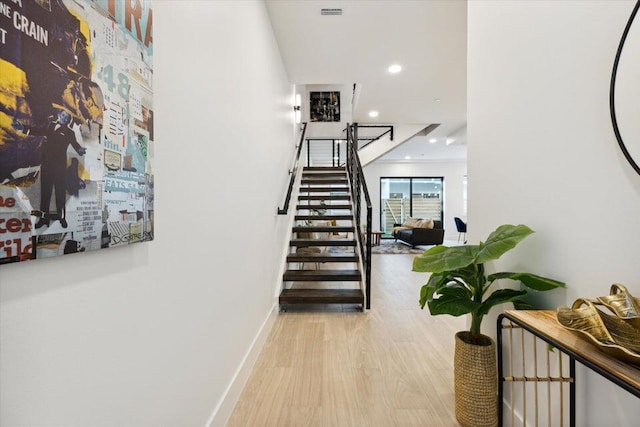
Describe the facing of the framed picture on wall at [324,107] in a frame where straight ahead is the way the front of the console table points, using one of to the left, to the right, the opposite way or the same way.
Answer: to the left

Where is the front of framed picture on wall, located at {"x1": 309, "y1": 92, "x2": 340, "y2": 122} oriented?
toward the camera

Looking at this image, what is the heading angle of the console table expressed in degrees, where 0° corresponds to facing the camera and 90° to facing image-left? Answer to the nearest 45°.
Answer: approximately 45°

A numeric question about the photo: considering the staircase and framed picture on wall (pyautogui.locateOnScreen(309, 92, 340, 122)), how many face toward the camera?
2

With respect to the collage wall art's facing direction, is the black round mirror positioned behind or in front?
in front

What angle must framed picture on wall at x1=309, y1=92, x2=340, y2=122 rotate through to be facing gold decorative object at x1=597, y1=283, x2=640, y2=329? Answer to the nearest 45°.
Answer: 0° — it already faces it

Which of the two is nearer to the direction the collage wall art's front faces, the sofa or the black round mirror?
the black round mirror

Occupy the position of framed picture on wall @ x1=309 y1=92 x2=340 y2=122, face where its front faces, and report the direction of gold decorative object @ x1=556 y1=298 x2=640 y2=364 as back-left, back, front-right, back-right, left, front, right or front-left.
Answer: front

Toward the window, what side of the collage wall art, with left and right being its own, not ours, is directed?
left

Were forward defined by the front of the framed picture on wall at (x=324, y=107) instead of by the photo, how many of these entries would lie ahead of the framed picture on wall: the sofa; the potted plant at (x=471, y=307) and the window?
1

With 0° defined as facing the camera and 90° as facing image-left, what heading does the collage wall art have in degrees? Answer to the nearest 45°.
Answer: approximately 315°

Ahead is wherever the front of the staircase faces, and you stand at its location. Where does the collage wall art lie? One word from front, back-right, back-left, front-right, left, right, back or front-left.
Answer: front

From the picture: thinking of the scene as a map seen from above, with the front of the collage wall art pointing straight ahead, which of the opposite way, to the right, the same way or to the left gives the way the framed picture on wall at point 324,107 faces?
to the right

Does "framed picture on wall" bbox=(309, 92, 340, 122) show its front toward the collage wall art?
yes

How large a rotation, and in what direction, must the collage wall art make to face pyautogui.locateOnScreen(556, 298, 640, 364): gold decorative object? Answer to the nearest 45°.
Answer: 0° — it already faces it

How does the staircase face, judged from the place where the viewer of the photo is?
facing the viewer

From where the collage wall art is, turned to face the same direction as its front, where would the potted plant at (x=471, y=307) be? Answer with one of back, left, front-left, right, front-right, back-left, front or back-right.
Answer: front-left

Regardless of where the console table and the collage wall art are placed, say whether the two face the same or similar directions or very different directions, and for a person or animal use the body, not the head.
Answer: very different directions
